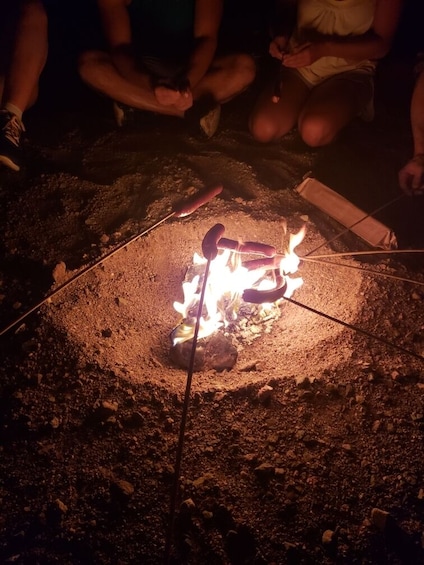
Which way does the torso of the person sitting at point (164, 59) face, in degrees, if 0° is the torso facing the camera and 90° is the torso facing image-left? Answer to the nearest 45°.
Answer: approximately 0°

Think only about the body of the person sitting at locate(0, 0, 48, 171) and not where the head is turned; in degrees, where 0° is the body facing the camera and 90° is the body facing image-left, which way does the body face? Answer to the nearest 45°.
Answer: approximately 315°

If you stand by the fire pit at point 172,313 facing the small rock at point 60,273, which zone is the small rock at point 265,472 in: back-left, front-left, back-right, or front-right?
back-left

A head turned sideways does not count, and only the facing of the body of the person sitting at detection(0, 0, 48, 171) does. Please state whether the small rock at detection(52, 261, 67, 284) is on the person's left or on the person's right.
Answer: on the person's right

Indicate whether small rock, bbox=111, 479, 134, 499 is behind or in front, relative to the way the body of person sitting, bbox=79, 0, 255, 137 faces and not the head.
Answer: in front

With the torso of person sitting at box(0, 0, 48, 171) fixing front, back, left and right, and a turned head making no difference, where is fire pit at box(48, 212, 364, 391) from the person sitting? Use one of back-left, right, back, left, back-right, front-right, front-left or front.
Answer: front-right

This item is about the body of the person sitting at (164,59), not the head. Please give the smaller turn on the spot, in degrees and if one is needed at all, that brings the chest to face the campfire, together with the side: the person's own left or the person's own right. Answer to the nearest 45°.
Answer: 0° — they already face it

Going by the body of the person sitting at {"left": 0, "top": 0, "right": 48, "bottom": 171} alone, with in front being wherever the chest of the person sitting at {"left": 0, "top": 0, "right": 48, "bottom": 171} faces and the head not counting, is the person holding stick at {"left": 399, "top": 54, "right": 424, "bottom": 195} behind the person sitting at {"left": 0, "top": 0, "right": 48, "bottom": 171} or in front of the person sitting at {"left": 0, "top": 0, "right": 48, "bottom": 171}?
in front
